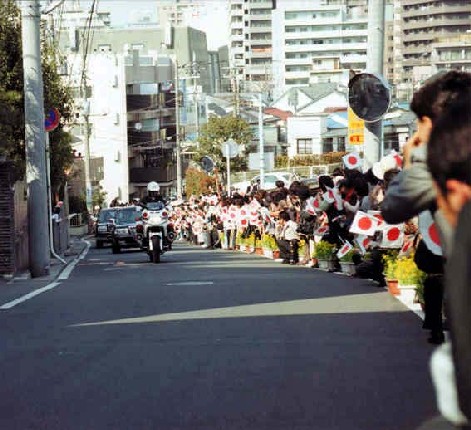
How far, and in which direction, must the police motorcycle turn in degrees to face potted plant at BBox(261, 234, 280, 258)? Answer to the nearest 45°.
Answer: approximately 90° to its left

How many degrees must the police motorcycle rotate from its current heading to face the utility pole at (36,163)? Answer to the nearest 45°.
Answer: approximately 45° to its right

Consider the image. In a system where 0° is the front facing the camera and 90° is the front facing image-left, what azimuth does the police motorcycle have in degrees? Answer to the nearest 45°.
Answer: approximately 0°

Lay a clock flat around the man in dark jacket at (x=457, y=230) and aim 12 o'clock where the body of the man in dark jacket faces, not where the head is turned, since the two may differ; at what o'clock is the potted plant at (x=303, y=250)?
The potted plant is roughly at 1 o'clock from the man in dark jacket.

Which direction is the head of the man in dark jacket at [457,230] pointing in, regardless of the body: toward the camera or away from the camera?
away from the camera

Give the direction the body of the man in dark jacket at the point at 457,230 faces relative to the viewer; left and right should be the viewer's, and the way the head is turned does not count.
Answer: facing away from the viewer and to the left of the viewer
